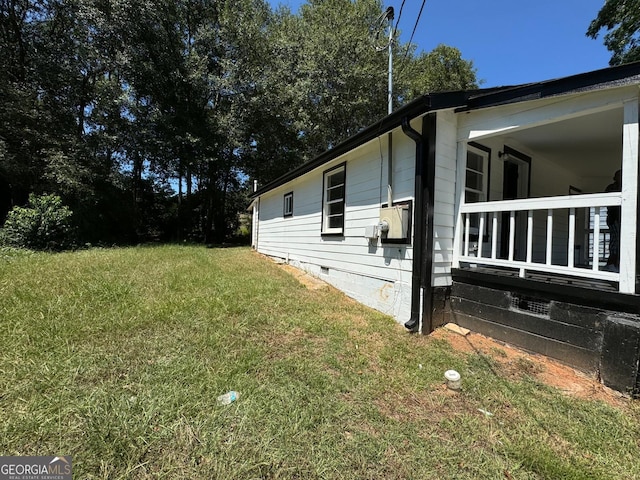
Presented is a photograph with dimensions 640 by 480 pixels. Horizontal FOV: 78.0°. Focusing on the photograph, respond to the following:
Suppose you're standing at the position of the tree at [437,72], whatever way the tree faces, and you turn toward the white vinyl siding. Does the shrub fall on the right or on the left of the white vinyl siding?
right

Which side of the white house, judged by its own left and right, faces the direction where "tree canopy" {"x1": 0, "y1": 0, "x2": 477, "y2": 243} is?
back

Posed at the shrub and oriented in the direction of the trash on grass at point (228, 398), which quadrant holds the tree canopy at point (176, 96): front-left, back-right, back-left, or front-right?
back-left

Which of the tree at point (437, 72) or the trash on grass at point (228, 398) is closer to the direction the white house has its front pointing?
the trash on grass

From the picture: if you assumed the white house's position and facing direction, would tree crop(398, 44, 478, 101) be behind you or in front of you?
behind
